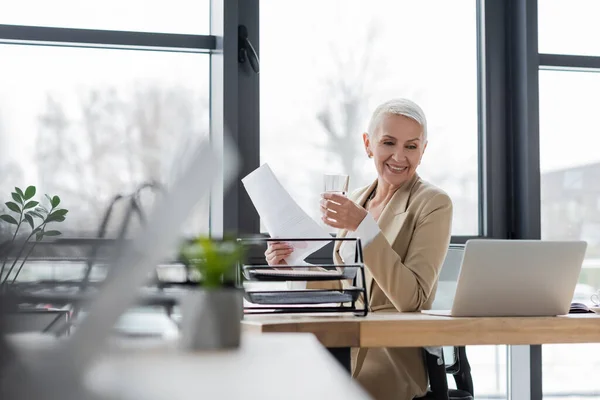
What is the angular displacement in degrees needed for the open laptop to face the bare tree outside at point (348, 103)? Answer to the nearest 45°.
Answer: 0° — it already faces it

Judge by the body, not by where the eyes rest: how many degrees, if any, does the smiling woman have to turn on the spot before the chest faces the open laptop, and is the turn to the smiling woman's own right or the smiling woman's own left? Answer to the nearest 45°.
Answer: approximately 90° to the smiling woman's own left

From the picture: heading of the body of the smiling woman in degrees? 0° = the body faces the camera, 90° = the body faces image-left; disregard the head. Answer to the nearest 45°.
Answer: approximately 45°

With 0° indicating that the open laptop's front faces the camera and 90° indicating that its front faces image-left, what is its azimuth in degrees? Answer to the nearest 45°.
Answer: approximately 135°

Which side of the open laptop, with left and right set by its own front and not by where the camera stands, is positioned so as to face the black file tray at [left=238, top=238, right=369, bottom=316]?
left

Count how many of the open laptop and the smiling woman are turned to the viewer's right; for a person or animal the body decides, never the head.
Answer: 0

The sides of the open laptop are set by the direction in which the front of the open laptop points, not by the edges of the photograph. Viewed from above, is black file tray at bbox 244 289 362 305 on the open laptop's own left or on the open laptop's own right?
on the open laptop's own left
